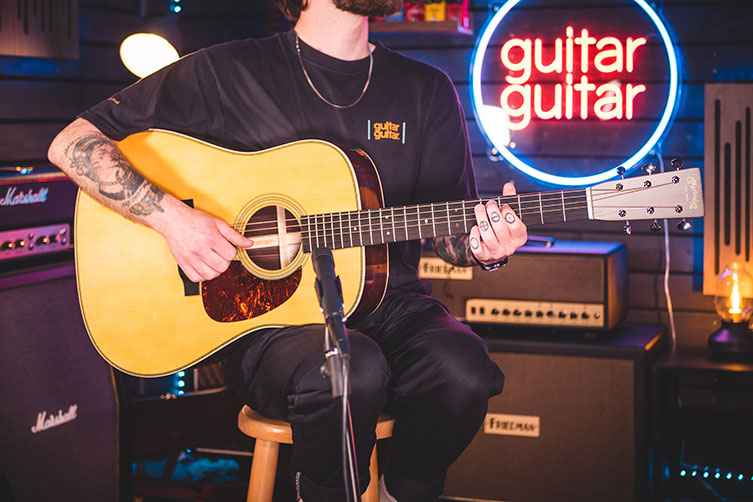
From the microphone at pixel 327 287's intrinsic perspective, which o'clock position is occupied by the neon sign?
The neon sign is roughly at 1 o'clock from the microphone.

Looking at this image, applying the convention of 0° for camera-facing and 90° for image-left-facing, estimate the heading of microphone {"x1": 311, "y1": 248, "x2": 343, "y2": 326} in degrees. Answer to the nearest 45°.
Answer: approximately 180°

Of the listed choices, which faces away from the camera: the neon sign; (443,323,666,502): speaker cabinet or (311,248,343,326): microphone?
the microphone

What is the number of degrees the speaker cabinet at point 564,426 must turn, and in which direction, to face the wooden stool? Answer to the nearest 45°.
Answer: approximately 45° to its right

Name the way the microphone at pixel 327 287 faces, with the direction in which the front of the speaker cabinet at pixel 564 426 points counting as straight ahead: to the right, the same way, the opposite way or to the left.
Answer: the opposite way

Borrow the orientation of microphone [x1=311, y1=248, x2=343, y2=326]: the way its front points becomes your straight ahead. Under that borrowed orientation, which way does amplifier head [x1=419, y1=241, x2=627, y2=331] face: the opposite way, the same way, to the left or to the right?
the opposite way

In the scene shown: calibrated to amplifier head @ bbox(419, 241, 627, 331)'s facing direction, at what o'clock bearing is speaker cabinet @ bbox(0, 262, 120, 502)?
The speaker cabinet is roughly at 2 o'clock from the amplifier head.

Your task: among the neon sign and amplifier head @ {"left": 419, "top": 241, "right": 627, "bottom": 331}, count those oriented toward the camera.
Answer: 2

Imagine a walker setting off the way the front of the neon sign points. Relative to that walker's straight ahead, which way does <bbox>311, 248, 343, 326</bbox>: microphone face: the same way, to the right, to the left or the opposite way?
the opposite way
